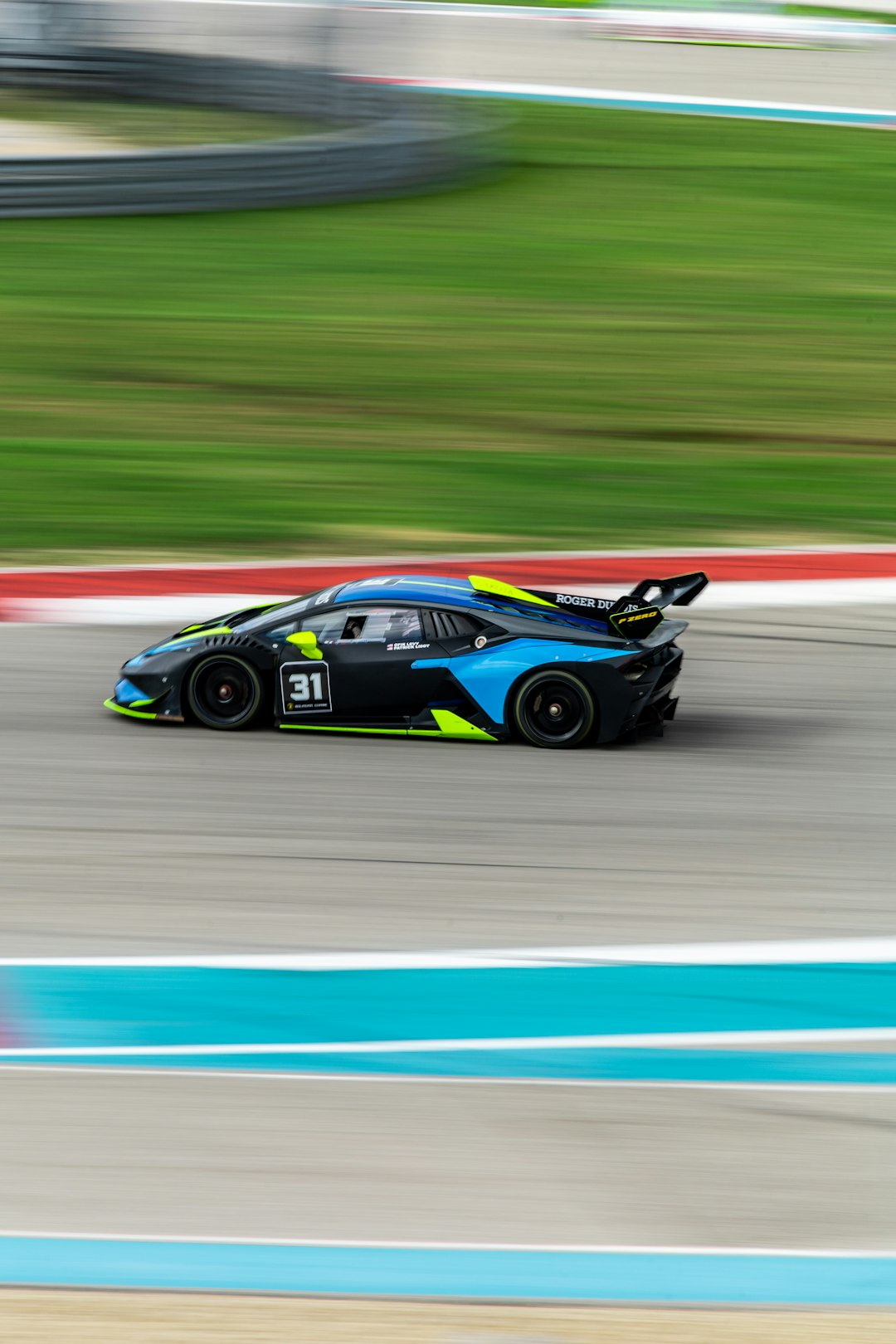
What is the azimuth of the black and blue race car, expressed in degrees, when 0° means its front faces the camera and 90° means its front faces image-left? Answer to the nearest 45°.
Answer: approximately 90°

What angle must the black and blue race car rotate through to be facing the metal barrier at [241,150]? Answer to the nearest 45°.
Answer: approximately 90° to its right
